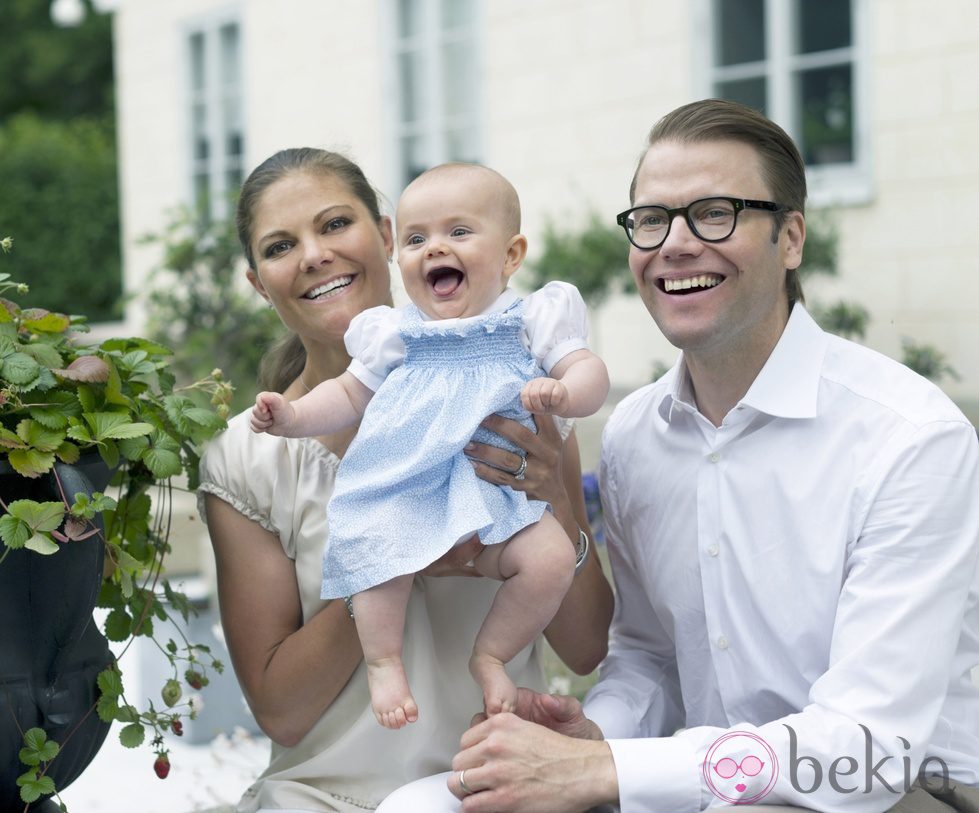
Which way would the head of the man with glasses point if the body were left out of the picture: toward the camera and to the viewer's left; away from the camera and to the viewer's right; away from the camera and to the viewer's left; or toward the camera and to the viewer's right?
toward the camera and to the viewer's left

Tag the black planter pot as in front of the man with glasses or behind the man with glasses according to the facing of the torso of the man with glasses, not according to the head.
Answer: in front

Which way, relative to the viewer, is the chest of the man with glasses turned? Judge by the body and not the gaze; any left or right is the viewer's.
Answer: facing the viewer and to the left of the viewer

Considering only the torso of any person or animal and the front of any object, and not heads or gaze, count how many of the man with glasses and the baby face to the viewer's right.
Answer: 0

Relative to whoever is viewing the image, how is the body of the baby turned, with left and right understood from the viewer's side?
facing the viewer

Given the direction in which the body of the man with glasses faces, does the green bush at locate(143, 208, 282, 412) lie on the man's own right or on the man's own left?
on the man's own right
